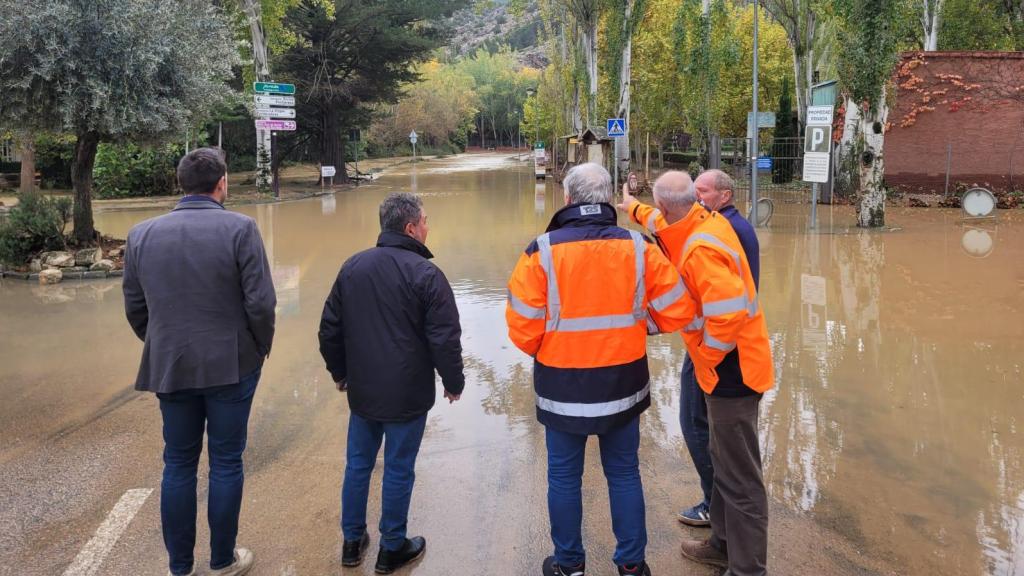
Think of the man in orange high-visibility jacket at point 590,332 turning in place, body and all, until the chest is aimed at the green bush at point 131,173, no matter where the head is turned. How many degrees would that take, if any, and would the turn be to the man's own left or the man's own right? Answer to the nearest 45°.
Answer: approximately 45° to the man's own left

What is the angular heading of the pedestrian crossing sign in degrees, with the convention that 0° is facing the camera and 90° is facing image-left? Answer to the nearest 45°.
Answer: approximately 0°

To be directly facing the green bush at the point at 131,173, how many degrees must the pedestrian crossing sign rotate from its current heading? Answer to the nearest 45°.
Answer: approximately 90° to its right

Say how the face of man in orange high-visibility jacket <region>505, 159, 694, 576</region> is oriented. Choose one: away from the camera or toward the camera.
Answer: away from the camera

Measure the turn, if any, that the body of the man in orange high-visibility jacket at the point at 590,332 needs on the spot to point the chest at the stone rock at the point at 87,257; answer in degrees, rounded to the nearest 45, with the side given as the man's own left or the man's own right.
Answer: approximately 45° to the man's own left

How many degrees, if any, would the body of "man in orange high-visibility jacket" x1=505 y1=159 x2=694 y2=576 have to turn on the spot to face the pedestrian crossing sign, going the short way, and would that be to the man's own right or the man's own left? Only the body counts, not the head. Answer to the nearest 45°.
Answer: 0° — they already face it

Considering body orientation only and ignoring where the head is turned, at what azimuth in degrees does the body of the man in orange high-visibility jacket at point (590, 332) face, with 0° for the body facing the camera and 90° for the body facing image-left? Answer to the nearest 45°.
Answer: approximately 180°

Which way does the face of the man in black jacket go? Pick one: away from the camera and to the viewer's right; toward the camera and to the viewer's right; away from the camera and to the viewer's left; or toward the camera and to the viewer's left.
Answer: away from the camera and to the viewer's right

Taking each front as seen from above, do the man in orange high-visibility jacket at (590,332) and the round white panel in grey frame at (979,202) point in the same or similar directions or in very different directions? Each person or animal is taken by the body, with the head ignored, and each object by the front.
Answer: very different directions

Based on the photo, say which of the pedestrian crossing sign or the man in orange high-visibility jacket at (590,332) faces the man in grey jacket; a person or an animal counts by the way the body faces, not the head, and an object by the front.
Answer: the pedestrian crossing sign
